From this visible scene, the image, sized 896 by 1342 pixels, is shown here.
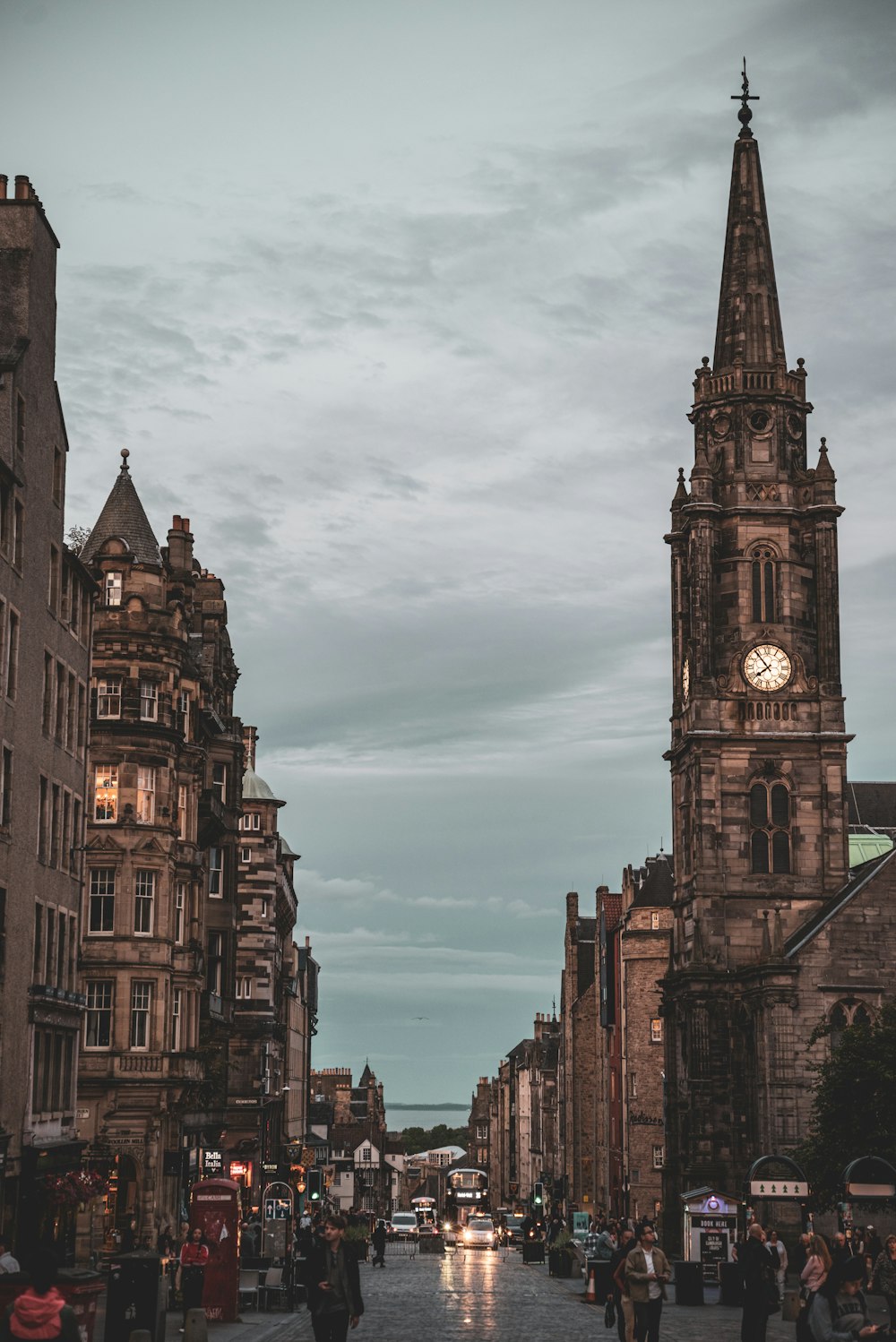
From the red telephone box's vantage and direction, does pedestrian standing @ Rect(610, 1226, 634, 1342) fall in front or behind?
in front

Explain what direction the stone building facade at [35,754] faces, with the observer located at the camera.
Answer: facing to the right of the viewer

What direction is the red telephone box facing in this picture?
toward the camera

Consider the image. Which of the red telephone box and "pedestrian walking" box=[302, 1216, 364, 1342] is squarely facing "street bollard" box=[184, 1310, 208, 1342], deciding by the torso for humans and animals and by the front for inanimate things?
the red telephone box

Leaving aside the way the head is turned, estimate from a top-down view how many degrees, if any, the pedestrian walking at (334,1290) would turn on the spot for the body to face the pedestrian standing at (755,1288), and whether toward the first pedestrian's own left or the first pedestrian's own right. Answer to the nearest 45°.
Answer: approximately 135° to the first pedestrian's own left

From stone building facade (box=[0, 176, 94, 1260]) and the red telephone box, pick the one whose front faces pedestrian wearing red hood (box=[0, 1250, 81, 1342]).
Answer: the red telephone box

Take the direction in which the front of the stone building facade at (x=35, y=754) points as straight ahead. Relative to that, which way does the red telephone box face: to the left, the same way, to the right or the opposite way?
to the right

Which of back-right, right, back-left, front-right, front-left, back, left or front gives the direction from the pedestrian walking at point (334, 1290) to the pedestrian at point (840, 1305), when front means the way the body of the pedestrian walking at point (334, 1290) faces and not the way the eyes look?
front-left

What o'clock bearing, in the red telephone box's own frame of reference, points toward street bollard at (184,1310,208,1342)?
The street bollard is roughly at 12 o'clock from the red telephone box.

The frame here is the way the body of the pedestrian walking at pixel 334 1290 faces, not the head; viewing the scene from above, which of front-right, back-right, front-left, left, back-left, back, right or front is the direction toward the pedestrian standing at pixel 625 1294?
back-left
